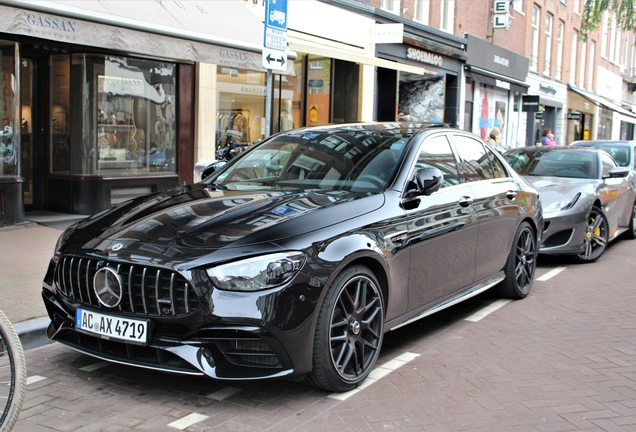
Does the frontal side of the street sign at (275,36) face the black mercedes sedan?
yes

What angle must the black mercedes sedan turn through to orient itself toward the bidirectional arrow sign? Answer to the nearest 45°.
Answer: approximately 135° to its right

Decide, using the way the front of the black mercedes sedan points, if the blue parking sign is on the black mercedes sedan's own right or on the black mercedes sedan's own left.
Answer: on the black mercedes sedan's own right

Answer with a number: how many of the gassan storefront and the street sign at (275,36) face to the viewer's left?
0

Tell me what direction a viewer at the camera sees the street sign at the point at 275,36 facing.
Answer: facing the viewer

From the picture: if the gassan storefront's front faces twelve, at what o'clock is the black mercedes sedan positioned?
The black mercedes sedan is roughly at 1 o'clock from the gassan storefront.

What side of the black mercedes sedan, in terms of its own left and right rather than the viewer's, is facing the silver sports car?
back

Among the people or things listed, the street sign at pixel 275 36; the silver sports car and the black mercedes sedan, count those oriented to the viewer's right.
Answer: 0

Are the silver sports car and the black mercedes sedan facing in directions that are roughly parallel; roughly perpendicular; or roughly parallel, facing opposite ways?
roughly parallel

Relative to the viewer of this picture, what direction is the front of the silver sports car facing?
facing the viewer and to the left of the viewer

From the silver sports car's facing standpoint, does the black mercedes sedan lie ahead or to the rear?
ahead

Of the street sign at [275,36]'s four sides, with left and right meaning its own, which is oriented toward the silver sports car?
left

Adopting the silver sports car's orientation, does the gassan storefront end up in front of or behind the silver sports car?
in front

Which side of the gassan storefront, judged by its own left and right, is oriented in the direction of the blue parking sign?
front

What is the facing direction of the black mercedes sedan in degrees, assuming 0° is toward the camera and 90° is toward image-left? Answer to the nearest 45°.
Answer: approximately 45°

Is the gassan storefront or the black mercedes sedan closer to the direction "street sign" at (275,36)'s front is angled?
the black mercedes sedan

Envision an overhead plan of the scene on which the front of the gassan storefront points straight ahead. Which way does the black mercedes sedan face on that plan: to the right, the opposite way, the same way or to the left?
to the right
